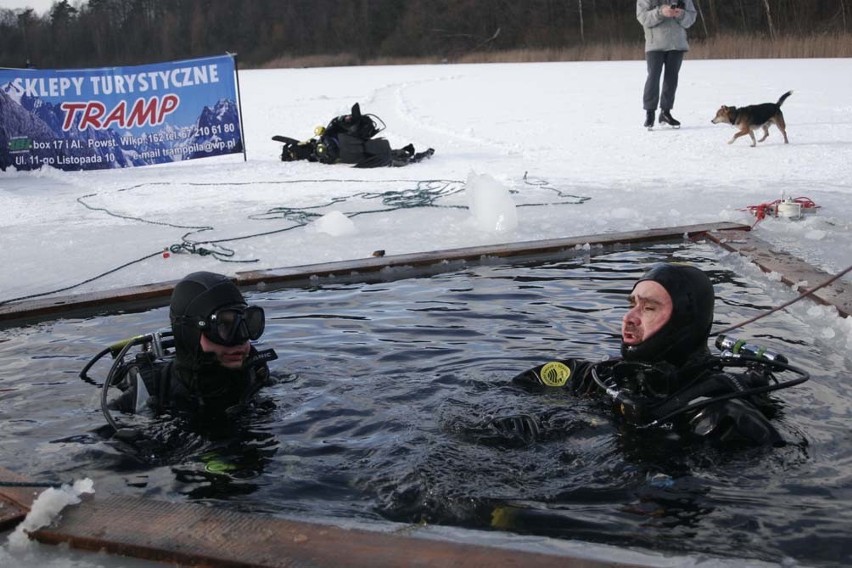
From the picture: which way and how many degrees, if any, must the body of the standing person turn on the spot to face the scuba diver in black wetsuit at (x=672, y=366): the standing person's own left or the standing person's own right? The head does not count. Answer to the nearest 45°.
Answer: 0° — they already face them

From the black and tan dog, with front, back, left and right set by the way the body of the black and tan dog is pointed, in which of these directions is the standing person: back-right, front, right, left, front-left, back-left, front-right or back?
front-right

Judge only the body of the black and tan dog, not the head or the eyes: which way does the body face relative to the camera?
to the viewer's left

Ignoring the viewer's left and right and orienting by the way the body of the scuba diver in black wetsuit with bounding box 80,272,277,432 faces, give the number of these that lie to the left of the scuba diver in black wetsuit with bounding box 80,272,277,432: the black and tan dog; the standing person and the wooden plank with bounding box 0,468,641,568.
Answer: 2

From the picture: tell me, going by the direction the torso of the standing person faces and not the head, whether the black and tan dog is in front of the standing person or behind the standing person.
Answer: in front

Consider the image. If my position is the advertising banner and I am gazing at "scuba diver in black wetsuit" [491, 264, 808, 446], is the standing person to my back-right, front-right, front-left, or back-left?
front-left

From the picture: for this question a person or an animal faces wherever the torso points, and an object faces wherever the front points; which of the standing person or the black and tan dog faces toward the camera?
the standing person

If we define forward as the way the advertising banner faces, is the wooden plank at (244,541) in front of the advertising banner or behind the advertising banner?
in front

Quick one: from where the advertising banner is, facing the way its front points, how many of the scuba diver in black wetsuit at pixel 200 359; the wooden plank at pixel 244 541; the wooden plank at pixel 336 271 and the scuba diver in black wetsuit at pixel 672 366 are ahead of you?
4

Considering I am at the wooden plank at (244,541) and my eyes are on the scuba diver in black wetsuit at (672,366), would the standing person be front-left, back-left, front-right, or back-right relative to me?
front-left

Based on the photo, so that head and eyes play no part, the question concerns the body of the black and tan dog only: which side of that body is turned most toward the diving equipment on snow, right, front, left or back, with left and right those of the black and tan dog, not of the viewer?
front

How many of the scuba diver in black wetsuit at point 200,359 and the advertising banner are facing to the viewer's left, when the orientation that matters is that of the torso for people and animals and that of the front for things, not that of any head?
0

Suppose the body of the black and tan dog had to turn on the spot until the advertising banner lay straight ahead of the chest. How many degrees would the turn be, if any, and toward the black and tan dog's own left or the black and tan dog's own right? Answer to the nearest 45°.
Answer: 0° — it already faces it

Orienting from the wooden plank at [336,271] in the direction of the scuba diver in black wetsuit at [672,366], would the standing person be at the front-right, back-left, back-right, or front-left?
back-left

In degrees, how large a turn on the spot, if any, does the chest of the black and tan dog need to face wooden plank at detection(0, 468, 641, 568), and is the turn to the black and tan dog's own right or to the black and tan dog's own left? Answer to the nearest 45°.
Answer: approximately 90° to the black and tan dog's own left
